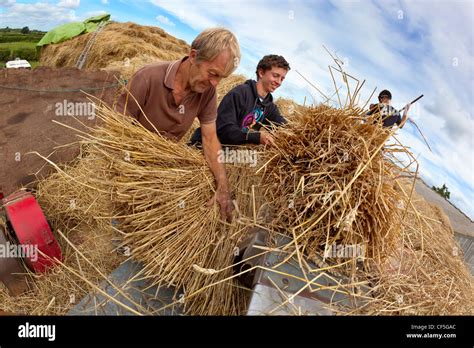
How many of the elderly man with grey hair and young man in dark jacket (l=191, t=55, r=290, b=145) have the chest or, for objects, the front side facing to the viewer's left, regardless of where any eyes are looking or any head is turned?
0

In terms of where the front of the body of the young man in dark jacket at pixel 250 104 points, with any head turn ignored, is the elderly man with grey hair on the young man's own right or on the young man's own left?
on the young man's own right

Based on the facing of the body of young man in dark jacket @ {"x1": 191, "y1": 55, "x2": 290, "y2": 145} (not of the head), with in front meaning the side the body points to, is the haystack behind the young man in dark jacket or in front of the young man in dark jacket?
behind

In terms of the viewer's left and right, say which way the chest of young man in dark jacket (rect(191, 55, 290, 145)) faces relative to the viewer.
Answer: facing the viewer and to the right of the viewer

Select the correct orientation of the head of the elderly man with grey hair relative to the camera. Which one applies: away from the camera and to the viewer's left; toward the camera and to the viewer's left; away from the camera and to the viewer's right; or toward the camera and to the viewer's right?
toward the camera and to the viewer's right

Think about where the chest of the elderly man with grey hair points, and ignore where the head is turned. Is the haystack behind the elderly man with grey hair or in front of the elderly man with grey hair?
behind

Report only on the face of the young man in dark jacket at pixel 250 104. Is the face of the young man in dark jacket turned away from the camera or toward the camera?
toward the camera

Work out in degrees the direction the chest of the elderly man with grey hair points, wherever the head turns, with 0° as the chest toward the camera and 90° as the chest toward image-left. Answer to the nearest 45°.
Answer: approximately 315°

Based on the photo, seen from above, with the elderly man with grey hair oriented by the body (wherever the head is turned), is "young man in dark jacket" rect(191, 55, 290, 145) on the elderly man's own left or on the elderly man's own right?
on the elderly man's own left
